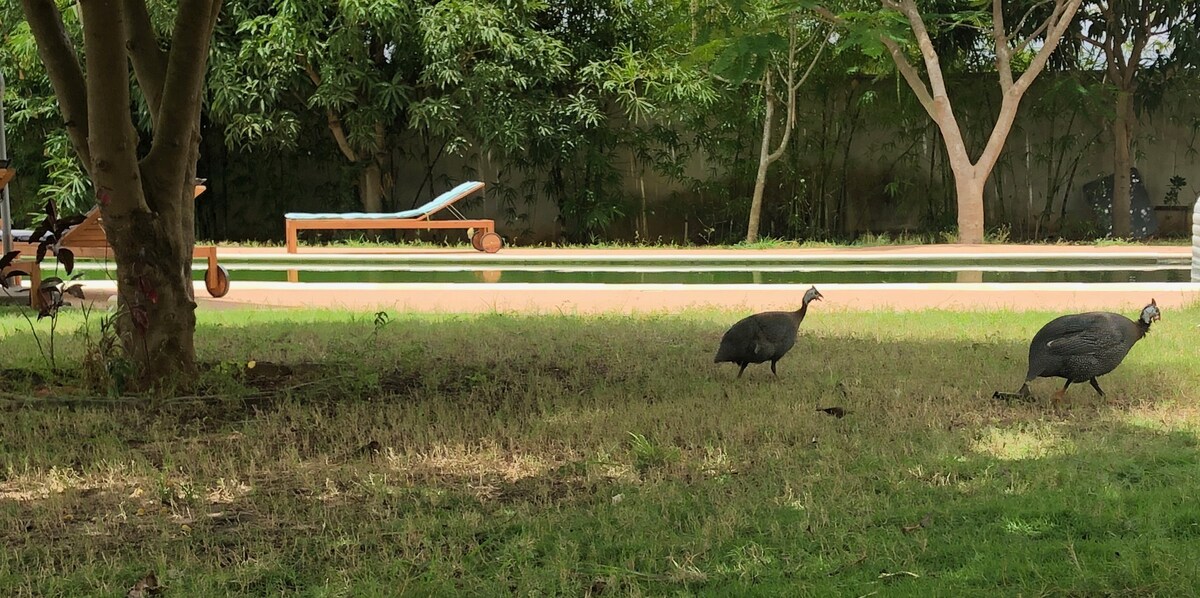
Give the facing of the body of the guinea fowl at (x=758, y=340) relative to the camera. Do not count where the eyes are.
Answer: to the viewer's right

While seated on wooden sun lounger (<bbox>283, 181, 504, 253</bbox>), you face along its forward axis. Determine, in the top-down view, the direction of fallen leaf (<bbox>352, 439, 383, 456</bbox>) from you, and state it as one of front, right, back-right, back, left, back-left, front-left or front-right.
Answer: left

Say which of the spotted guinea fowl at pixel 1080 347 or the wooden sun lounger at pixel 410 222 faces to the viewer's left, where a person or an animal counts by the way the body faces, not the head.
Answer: the wooden sun lounger

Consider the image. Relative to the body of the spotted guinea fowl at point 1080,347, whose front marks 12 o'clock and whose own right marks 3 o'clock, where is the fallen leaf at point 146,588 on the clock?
The fallen leaf is roughly at 4 o'clock from the spotted guinea fowl.

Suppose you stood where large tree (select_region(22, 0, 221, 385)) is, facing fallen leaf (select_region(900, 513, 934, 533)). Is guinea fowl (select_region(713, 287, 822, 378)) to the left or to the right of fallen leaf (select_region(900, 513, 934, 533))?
left

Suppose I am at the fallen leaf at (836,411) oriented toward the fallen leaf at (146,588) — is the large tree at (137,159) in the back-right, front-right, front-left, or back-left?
front-right

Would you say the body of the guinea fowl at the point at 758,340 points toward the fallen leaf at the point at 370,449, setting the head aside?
no

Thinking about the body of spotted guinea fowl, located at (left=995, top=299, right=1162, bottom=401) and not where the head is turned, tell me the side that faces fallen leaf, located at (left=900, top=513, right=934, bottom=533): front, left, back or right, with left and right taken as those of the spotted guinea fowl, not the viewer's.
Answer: right

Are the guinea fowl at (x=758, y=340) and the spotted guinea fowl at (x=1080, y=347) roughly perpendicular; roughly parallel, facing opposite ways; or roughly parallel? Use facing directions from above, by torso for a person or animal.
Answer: roughly parallel

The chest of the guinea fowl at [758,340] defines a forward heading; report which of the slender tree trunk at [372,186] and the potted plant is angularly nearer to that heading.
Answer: the potted plant

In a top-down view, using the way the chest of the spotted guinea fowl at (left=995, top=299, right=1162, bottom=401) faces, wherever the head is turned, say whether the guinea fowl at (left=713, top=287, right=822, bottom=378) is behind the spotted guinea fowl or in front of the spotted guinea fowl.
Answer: behind

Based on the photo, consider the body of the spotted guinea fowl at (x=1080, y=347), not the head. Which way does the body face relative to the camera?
to the viewer's right

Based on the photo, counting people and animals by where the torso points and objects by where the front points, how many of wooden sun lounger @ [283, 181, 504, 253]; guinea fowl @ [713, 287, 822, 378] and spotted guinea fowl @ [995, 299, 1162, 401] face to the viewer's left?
1

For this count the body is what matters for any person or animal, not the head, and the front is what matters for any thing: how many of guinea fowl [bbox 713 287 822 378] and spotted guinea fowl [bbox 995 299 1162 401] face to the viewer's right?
2

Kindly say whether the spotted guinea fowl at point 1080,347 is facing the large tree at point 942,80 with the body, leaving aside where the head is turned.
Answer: no

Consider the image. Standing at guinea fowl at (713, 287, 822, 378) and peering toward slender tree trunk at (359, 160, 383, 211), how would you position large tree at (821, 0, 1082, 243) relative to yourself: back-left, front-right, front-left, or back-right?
front-right

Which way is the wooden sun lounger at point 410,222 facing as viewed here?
to the viewer's left

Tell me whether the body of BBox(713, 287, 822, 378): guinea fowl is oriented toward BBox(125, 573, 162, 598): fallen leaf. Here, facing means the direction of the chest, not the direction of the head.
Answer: no

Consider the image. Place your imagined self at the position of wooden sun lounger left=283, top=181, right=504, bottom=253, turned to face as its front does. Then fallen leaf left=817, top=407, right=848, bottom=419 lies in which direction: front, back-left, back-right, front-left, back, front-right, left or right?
left

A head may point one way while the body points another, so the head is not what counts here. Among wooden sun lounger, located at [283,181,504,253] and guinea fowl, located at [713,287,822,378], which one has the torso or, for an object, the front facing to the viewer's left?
the wooden sun lounger

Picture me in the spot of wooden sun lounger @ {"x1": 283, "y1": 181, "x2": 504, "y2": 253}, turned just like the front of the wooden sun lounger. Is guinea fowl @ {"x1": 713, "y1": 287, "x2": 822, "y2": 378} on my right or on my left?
on my left
